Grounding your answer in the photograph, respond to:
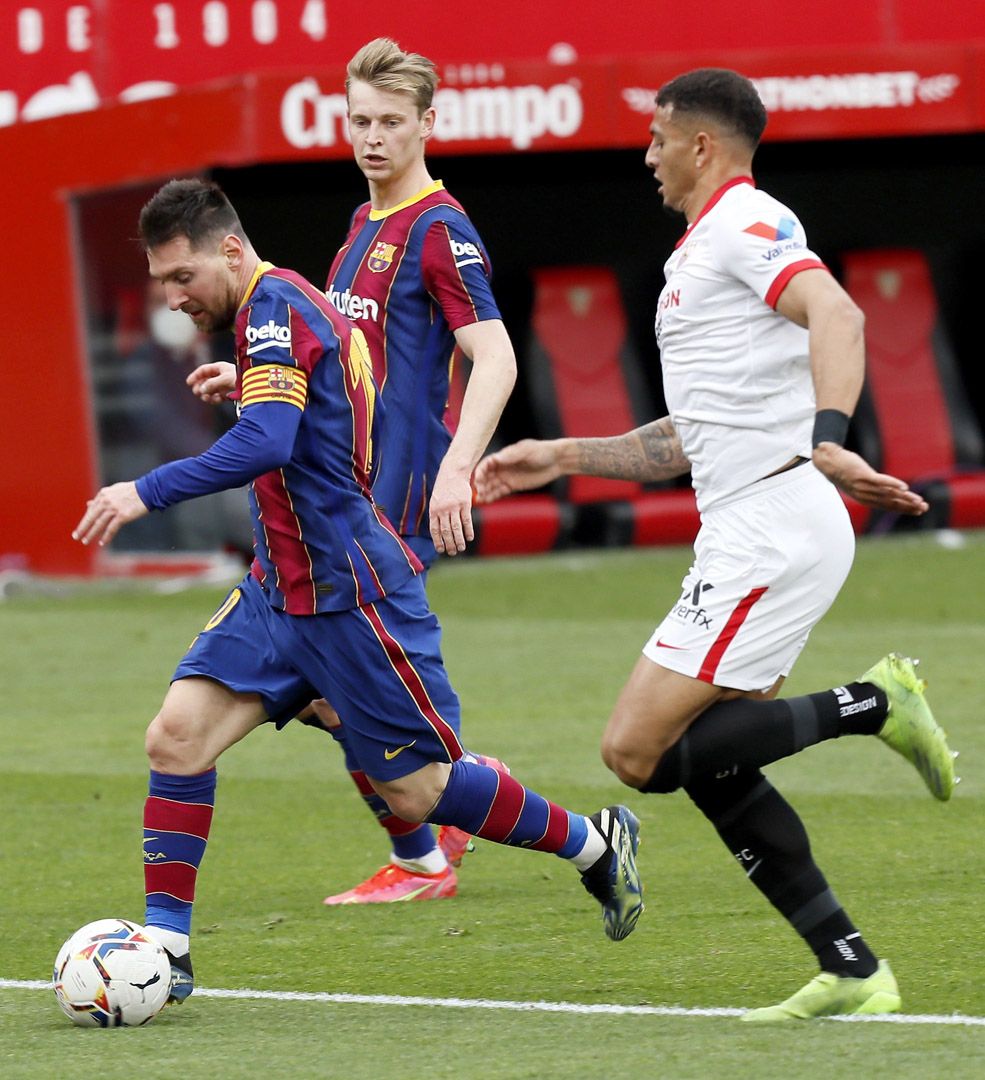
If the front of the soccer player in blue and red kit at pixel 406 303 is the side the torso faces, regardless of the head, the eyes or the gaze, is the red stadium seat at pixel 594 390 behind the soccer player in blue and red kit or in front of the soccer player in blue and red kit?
behind

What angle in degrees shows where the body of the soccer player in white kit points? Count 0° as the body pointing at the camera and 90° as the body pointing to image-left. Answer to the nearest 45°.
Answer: approximately 90°

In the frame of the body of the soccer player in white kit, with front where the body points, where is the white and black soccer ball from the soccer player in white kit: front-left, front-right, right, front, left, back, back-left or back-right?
front

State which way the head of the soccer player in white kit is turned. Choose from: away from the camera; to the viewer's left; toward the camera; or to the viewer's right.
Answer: to the viewer's left

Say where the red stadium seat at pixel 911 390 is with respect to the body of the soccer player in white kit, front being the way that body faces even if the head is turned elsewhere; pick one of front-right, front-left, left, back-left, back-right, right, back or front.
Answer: right

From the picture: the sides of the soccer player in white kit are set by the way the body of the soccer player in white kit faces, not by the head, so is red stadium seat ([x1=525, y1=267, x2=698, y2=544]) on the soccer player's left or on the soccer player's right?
on the soccer player's right

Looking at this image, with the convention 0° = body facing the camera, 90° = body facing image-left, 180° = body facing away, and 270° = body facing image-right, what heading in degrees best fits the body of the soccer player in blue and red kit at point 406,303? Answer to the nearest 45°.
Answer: approximately 45°

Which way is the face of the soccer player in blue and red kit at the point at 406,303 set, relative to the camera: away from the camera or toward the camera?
toward the camera

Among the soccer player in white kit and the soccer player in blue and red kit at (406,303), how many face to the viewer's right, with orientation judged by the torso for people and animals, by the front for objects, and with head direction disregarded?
0

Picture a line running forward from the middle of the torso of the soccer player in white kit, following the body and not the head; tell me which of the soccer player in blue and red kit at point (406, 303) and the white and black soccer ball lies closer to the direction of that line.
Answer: the white and black soccer ball

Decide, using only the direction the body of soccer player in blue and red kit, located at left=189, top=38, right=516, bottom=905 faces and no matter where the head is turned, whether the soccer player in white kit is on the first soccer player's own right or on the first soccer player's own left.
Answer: on the first soccer player's own left

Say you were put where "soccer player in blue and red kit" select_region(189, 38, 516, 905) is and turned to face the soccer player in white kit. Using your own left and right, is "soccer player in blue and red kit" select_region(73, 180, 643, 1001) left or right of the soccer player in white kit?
right
